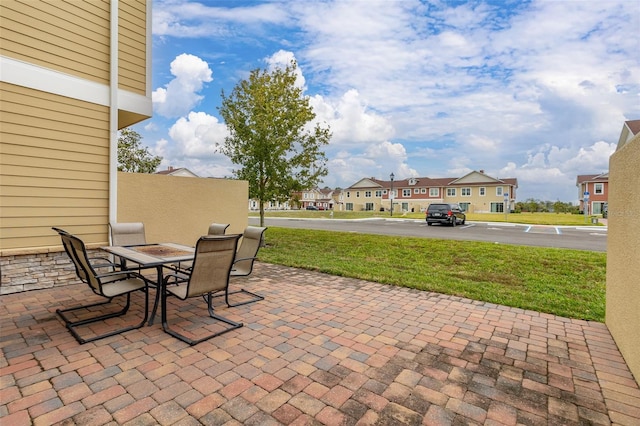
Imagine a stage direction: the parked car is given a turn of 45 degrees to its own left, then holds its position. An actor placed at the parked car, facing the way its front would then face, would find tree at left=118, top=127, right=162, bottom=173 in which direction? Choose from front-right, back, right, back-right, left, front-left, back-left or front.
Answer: back-left
